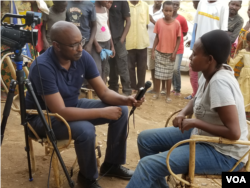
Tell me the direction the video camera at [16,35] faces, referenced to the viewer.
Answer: facing to the right of the viewer

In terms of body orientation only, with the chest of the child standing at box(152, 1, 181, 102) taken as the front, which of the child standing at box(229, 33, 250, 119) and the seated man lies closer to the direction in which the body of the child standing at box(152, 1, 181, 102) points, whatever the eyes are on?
the seated man

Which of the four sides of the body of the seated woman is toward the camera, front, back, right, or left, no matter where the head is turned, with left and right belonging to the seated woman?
left

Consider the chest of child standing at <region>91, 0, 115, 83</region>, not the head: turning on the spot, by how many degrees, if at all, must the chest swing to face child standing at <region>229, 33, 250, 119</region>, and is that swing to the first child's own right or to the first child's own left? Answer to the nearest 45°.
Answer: approximately 90° to the first child's own left

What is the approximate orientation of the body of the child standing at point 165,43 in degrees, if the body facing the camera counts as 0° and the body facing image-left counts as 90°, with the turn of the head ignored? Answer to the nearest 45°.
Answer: approximately 0°

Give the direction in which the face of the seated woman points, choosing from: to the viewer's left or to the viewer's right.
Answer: to the viewer's left

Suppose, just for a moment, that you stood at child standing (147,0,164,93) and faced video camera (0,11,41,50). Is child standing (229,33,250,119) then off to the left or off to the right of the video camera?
left

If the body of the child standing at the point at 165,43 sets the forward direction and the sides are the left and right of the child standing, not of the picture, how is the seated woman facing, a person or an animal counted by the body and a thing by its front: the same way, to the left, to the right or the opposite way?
to the right
